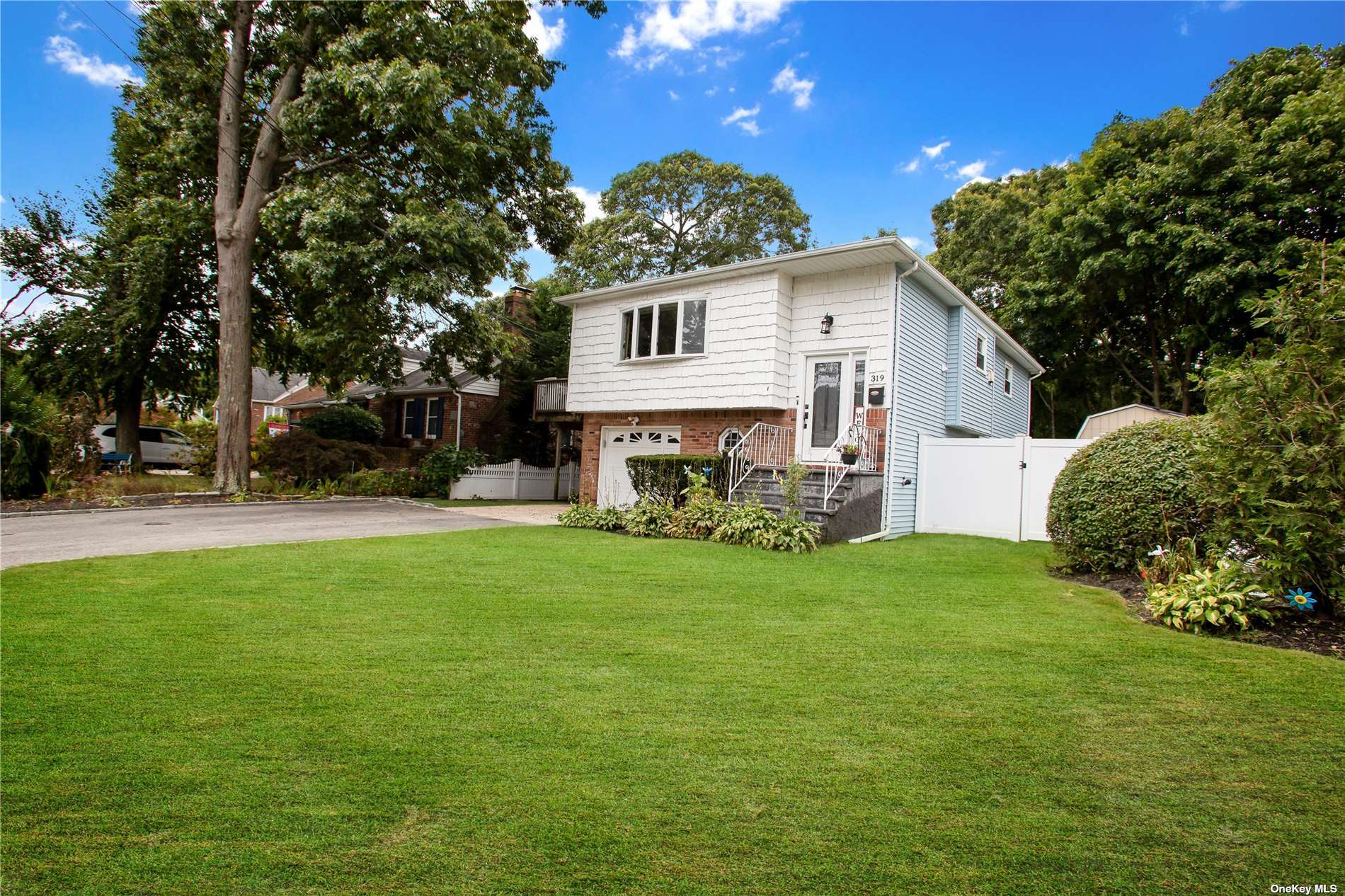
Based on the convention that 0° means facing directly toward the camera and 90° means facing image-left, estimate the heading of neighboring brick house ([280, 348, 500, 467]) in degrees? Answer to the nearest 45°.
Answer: approximately 45°

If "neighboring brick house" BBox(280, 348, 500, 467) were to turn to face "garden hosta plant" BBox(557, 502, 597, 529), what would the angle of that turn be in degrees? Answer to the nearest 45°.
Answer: approximately 45° to its left

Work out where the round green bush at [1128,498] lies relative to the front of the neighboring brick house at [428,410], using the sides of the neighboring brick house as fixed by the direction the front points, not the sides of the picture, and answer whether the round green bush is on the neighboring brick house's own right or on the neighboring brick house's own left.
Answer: on the neighboring brick house's own left

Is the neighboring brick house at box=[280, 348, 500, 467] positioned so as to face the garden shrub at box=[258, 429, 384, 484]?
yes

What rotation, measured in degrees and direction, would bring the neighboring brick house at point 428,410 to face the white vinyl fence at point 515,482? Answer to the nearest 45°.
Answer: approximately 90° to its left

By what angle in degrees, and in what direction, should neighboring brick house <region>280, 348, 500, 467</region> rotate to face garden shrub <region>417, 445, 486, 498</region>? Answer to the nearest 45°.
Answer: approximately 45° to its left

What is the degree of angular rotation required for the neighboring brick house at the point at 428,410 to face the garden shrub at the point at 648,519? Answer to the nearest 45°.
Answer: approximately 45° to its left

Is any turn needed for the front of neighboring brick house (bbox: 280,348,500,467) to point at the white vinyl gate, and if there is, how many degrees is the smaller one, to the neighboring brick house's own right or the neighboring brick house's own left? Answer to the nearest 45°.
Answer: approximately 90° to the neighboring brick house's own left

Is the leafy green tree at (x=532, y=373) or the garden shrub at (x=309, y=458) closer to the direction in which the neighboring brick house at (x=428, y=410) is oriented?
the garden shrub
